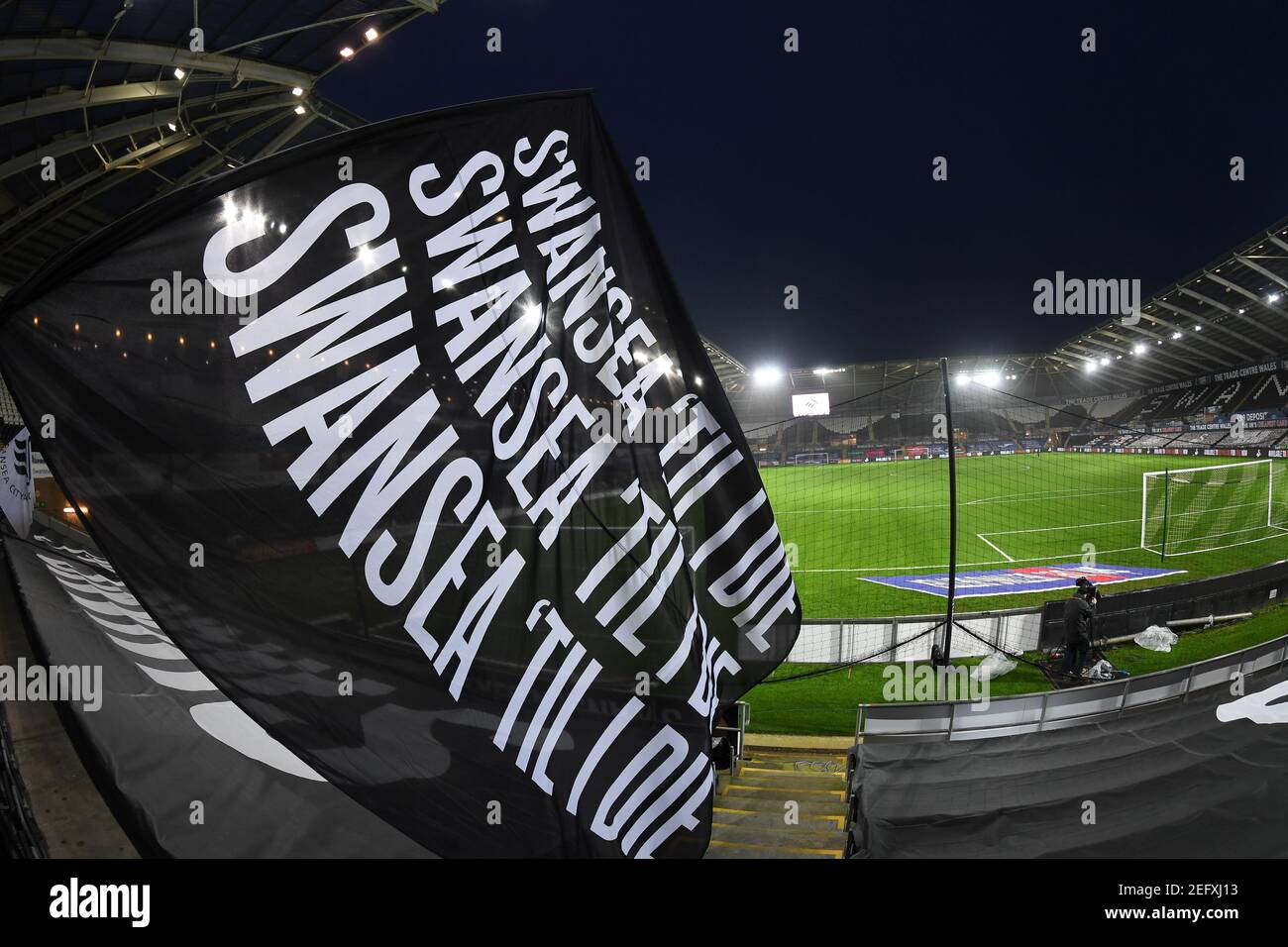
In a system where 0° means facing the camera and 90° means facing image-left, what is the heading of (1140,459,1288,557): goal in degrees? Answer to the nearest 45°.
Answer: approximately 135°

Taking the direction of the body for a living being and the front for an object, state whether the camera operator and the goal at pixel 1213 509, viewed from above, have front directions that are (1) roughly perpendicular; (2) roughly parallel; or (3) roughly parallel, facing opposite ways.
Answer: roughly perpendicular

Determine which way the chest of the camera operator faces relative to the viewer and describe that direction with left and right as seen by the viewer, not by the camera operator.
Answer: facing away from the viewer and to the right of the viewer

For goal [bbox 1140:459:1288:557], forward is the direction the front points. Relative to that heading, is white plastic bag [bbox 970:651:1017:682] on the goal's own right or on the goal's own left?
on the goal's own left

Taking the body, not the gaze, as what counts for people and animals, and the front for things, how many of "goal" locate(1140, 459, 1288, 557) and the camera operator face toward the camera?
0

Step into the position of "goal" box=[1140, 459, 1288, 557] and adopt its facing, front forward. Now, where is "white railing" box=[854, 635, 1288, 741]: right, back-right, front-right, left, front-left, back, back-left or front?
back-left

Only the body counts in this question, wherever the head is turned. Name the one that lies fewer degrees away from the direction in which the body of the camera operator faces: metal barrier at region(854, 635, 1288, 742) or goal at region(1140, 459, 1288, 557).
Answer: the goal
